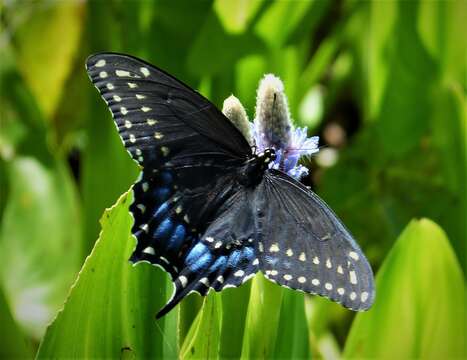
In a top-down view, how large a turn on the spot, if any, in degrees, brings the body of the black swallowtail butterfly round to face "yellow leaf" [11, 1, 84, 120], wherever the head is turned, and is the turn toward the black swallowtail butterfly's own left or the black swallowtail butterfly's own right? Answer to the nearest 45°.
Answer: approximately 90° to the black swallowtail butterfly's own left

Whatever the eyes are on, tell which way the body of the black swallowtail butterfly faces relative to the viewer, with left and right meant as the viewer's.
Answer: facing away from the viewer and to the right of the viewer

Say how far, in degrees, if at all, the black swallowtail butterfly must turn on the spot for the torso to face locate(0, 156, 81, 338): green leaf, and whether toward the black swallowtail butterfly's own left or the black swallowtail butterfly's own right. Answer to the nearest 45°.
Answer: approximately 90° to the black swallowtail butterfly's own left

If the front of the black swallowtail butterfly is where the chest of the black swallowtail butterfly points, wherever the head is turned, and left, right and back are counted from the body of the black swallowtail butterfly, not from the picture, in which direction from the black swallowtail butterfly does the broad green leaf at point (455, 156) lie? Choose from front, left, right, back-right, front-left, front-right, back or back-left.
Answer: front
